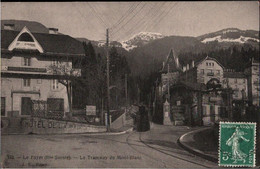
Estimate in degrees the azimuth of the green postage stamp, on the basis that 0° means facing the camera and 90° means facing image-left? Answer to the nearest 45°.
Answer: approximately 0°
